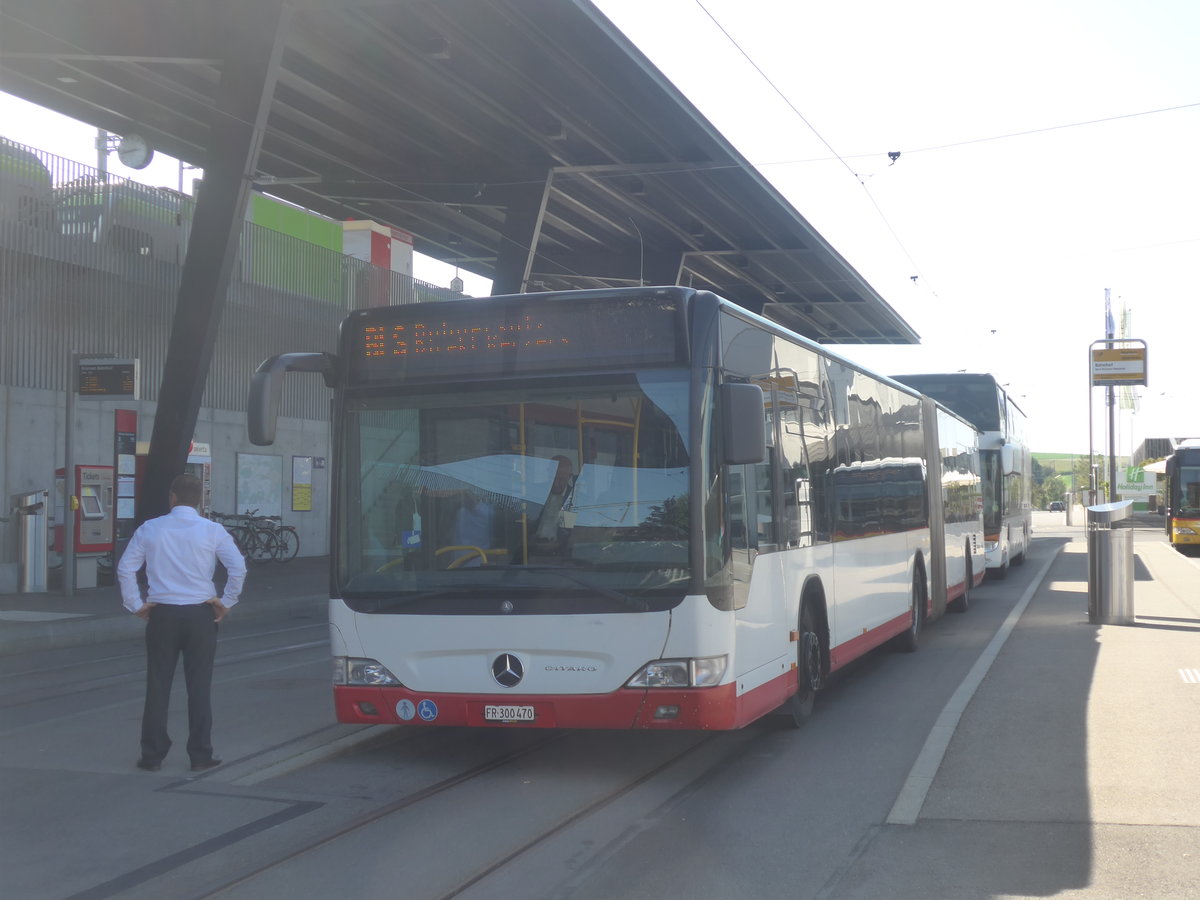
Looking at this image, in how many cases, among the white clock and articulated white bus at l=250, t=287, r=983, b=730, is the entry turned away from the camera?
0

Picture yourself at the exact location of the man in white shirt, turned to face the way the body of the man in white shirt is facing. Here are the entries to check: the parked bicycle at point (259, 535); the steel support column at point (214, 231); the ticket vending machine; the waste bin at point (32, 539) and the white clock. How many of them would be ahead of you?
5

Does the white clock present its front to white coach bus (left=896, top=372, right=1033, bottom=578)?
no

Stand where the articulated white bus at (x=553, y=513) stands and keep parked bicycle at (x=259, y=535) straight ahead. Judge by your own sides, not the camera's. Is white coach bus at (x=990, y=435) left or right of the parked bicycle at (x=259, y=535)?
right

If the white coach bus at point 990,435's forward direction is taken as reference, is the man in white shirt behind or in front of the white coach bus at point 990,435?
in front

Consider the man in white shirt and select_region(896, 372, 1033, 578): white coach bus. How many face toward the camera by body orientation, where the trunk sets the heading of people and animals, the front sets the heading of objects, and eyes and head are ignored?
1

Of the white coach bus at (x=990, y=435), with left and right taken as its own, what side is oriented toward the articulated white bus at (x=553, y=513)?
front

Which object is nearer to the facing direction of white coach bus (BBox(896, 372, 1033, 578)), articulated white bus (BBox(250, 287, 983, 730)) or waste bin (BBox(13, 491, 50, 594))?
the articulated white bus

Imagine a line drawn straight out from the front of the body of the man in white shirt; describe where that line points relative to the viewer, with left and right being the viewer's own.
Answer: facing away from the viewer

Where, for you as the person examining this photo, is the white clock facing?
facing the viewer

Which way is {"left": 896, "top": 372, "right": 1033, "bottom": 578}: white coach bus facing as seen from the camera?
toward the camera

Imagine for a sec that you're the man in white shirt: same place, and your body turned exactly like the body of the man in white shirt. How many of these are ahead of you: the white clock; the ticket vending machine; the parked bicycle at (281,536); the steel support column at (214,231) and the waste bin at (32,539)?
5

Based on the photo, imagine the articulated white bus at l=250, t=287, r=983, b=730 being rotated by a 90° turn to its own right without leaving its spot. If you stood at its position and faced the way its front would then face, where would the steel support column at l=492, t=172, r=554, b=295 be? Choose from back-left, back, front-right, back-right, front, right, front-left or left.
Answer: front-right

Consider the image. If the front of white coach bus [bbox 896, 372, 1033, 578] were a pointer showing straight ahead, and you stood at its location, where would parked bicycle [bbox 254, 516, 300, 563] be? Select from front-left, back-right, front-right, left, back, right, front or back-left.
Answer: right

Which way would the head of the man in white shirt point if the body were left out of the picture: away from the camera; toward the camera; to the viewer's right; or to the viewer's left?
away from the camera

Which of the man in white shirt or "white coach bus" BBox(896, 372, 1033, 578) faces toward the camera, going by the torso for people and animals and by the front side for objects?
the white coach bus

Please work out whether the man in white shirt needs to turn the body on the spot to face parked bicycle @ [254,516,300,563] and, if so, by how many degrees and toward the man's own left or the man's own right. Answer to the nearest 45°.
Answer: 0° — they already face it

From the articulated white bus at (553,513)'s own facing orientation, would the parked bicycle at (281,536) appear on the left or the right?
on its right

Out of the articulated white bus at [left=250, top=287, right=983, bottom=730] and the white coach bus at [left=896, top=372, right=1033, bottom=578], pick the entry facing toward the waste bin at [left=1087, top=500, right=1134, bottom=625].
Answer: the white coach bus at [left=896, top=372, right=1033, bottom=578]
